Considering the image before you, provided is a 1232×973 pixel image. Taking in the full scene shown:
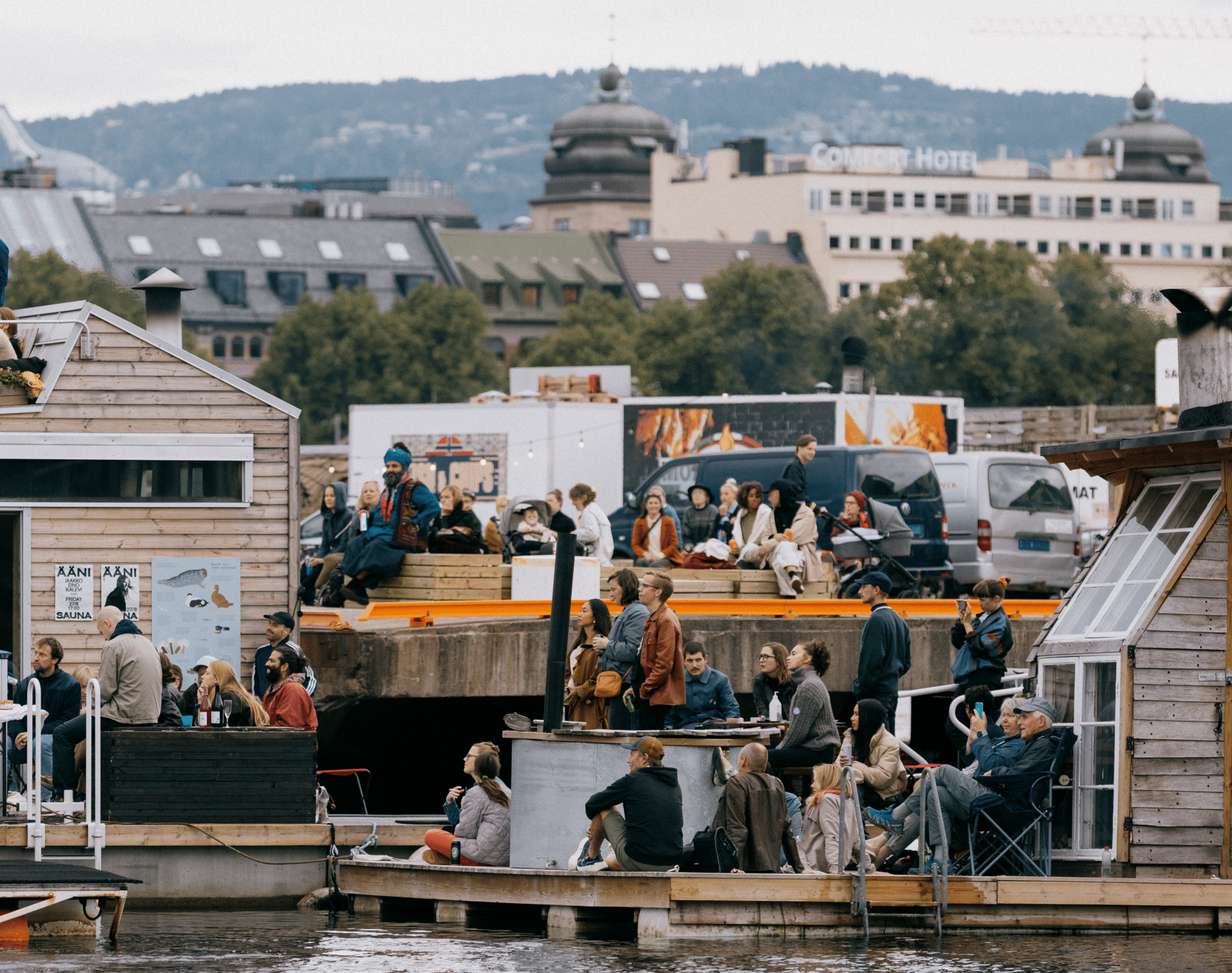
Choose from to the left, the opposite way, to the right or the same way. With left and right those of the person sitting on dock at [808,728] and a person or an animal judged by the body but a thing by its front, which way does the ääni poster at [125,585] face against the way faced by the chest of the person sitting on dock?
to the left

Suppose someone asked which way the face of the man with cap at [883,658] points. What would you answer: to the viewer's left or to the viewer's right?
to the viewer's left

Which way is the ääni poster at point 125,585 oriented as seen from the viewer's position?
toward the camera

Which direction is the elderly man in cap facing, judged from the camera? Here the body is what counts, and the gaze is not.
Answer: to the viewer's left

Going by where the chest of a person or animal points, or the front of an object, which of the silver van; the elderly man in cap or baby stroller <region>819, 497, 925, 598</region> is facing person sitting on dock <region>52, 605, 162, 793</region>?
the elderly man in cap

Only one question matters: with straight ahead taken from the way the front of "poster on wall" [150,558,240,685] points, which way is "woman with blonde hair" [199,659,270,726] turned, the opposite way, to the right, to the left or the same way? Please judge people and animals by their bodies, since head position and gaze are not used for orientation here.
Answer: to the right

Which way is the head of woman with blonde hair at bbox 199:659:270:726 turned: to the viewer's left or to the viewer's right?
to the viewer's left

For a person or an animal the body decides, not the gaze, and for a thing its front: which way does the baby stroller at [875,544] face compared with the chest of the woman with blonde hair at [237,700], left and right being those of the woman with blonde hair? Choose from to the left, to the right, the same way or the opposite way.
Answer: the opposite way

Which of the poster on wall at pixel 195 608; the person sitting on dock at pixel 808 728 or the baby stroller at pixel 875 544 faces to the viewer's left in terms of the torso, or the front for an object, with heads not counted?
the person sitting on dock

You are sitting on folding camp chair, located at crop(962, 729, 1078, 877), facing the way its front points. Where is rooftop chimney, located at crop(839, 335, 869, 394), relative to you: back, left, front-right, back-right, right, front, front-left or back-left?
right

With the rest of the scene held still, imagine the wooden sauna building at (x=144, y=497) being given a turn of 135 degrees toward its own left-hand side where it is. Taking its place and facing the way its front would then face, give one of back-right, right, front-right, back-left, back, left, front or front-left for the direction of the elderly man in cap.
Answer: right

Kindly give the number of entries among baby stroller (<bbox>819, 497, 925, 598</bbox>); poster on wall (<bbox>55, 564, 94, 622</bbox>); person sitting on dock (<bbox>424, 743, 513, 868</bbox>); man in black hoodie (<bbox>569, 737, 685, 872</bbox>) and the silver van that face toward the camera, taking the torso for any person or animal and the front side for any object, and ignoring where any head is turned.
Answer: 1

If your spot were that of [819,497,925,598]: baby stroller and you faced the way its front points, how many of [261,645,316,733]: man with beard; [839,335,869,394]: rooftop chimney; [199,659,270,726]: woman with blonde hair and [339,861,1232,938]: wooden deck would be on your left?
1

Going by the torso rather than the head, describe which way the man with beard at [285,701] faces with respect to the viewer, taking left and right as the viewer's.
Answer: facing to the left of the viewer

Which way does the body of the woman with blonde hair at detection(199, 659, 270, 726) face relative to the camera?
to the viewer's left

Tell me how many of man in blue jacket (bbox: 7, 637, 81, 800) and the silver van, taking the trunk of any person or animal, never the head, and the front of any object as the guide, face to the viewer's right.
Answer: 0

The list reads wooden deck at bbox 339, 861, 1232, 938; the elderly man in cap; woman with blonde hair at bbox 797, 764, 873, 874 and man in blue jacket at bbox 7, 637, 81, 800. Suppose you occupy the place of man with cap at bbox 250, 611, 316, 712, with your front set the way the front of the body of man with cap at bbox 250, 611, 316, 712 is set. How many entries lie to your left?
3

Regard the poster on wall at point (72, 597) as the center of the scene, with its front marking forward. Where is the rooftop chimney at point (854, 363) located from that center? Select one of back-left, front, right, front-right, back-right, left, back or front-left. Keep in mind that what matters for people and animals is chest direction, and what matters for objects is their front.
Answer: back-left
